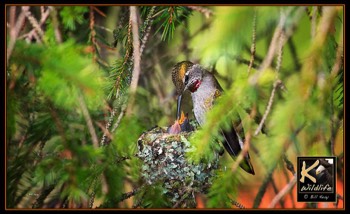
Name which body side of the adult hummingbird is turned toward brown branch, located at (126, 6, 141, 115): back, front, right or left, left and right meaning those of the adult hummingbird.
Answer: front

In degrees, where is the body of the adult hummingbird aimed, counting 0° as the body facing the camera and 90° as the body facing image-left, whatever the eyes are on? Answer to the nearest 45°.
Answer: approximately 45°
